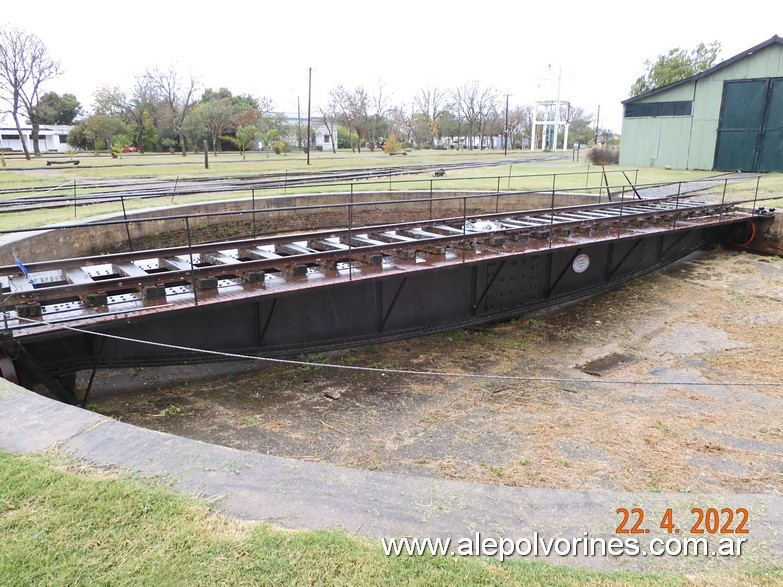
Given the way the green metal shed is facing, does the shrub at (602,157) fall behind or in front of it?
behind

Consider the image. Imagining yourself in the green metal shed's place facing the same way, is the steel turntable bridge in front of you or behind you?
in front

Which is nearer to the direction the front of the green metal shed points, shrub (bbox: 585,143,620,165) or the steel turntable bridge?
the steel turntable bridge

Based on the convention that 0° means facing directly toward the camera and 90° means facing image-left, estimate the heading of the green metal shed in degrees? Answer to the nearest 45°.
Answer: approximately 0°
